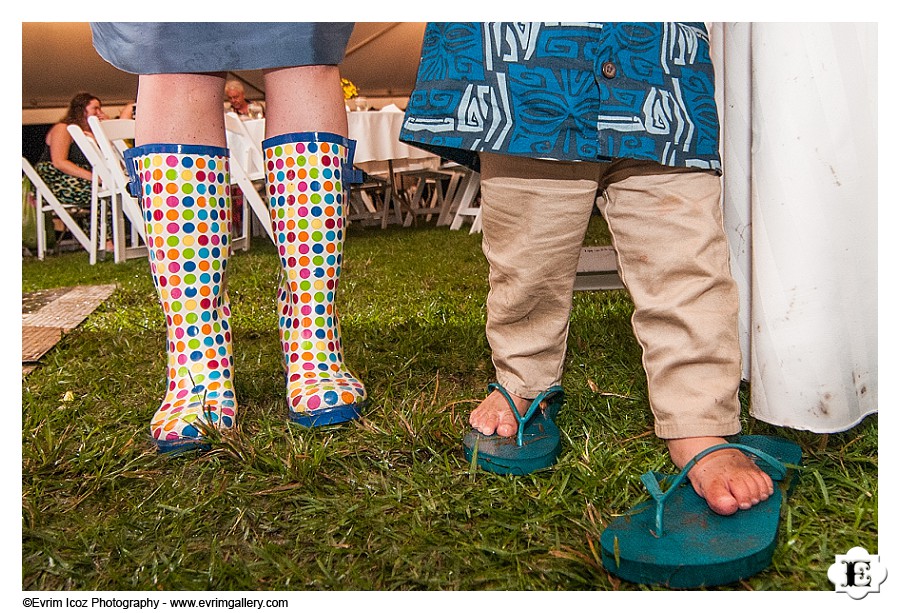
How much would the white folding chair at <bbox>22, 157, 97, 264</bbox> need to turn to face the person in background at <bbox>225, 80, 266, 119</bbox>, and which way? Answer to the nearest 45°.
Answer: approximately 45° to its left

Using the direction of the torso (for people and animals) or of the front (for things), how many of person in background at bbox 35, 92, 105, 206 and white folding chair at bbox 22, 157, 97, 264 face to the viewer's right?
2

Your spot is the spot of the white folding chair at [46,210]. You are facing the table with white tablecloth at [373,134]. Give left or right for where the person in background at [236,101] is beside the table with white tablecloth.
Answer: left

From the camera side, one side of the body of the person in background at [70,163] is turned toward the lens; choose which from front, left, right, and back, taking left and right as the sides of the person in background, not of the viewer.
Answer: right

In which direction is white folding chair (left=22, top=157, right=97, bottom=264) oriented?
to the viewer's right
